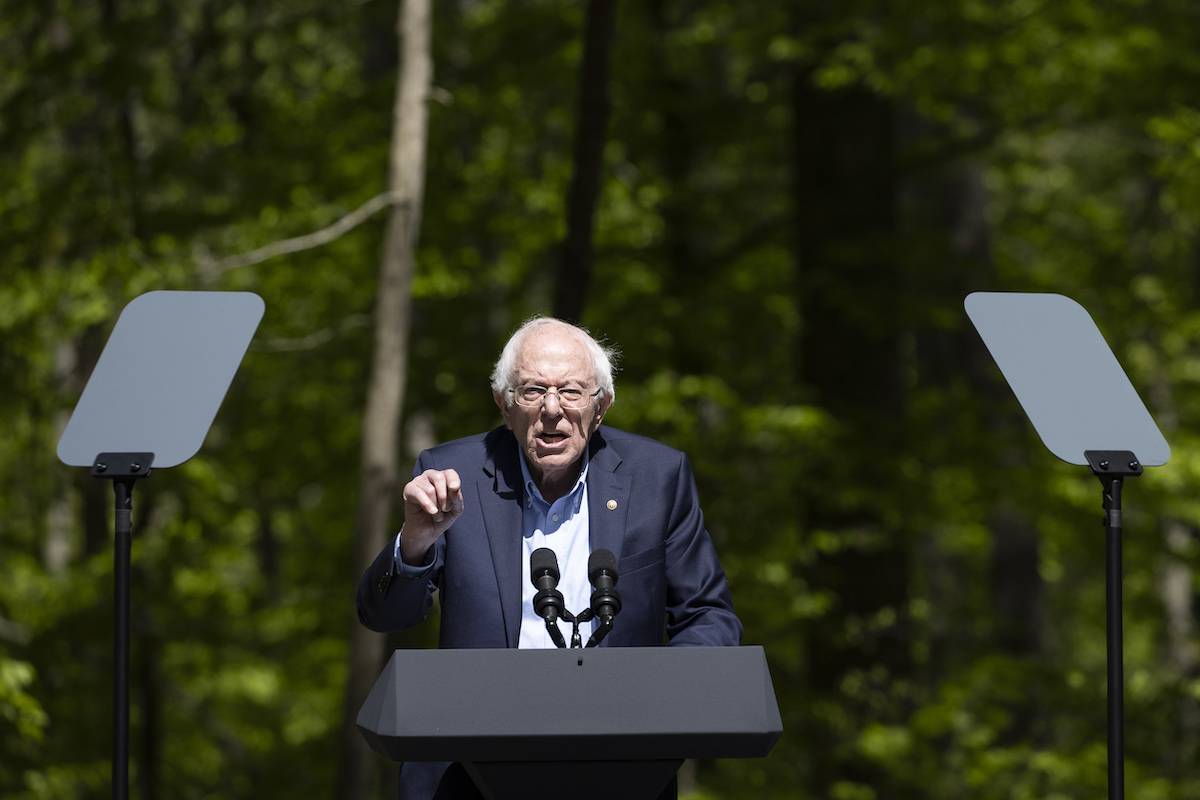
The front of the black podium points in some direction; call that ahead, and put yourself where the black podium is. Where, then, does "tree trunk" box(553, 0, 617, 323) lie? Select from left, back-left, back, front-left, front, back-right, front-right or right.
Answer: back

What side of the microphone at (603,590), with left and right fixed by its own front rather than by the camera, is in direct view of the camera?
back

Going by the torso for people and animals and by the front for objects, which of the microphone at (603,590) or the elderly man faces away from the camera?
the microphone

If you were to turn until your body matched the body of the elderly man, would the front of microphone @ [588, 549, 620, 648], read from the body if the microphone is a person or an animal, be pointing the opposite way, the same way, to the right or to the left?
the opposite way

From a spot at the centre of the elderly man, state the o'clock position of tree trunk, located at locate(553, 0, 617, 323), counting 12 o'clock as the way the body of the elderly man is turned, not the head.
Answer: The tree trunk is roughly at 6 o'clock from the elderly man.

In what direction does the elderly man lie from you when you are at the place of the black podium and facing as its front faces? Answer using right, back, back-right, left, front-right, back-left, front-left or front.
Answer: back

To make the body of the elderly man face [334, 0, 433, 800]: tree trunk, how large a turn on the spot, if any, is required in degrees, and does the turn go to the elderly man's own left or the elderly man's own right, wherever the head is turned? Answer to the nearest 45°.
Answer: approximately 180°

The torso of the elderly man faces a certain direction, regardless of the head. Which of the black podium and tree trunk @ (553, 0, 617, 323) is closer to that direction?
the black podium

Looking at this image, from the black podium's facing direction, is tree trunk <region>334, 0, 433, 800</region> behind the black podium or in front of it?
behind

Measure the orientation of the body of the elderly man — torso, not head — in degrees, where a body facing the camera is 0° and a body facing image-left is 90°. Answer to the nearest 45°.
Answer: approximately 0°

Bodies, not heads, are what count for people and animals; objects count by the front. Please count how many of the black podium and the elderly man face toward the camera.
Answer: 2
